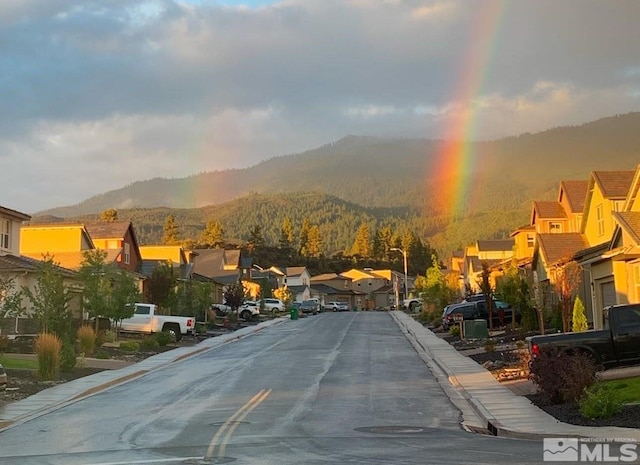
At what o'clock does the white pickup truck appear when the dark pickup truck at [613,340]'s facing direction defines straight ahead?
The white pickup truck is roughly at 7 o'clock from the dark pickup truck.

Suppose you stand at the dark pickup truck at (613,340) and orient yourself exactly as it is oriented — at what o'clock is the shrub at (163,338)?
The shrub is roughly at 7 o'clock from the dark pickup truck.

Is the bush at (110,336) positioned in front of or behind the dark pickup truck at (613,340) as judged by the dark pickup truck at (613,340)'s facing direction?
behind

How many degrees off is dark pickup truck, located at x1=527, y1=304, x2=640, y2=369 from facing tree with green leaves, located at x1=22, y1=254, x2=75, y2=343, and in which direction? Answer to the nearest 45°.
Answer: approximately 180°

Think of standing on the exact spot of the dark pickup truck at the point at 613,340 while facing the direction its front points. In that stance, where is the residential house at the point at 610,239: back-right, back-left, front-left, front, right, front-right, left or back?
left

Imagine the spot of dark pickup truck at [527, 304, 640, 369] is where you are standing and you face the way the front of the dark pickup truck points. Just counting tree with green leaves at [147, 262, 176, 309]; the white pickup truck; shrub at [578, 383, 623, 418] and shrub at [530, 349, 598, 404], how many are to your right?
2

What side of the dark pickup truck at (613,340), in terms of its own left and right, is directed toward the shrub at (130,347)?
back

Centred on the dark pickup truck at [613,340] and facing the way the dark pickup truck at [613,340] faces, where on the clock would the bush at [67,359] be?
The bush is roughly at 6 o'clock from the dark pickup truck.

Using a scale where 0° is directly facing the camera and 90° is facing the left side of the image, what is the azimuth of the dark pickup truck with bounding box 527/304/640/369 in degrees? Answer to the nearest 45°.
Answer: approximately 270°

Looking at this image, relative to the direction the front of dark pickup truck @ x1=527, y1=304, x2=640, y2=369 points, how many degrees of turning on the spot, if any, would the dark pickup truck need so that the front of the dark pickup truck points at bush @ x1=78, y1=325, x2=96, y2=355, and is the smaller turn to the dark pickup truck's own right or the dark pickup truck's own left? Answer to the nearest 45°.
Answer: approximately 180°
